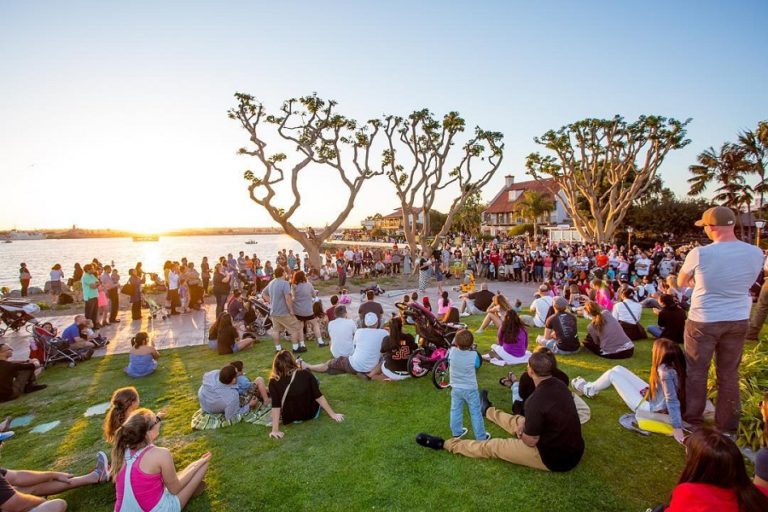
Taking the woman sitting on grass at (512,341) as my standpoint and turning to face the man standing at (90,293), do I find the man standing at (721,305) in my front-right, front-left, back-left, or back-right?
back-left

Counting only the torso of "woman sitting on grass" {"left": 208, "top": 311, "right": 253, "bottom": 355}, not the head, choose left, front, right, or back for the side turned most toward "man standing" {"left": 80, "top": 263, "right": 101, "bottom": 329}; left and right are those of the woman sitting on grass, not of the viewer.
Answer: left

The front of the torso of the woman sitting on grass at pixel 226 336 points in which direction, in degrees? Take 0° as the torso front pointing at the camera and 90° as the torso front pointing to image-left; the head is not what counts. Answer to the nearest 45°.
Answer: approximately 225°

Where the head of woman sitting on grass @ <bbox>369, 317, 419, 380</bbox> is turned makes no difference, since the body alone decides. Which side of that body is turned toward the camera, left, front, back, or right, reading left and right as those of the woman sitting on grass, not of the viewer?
back

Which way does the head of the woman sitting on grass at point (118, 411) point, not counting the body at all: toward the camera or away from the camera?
away from the camera

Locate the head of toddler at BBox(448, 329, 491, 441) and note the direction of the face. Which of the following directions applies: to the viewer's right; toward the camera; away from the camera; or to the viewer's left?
away from the camera

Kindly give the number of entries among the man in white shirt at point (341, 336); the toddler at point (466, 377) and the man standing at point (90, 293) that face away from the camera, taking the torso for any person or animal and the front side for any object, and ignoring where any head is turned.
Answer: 2

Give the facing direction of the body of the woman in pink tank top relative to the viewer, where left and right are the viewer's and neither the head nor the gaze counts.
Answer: facing away from the viewer and to the right of the viewer

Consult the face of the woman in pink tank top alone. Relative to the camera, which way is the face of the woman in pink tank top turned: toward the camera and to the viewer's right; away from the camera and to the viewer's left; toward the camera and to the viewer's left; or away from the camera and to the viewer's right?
away from the camera and to the viewer's right

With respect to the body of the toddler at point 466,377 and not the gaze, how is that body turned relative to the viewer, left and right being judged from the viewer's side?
facing away from the viewer

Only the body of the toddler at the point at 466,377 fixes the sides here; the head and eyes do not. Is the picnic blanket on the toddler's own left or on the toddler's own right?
on the toddler's own left

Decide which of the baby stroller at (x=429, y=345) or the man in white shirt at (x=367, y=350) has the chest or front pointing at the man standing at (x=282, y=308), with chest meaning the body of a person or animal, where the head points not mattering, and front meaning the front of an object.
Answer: the man in white shirt

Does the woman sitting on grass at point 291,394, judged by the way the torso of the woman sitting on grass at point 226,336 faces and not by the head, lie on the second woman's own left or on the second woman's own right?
on the second woman's own right
